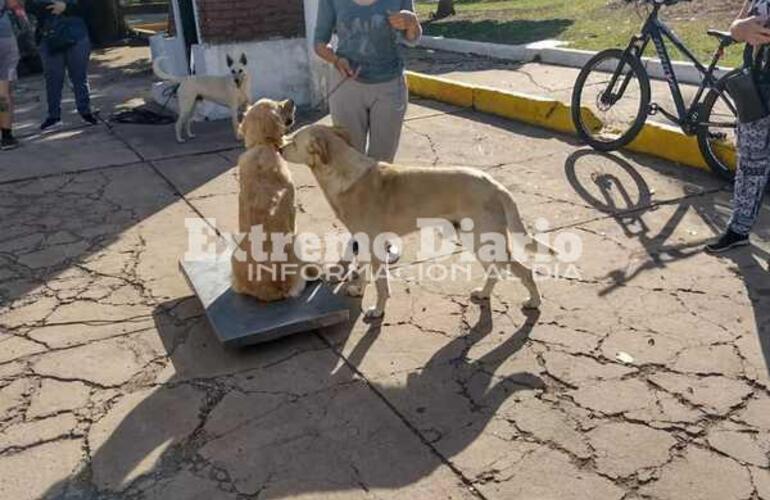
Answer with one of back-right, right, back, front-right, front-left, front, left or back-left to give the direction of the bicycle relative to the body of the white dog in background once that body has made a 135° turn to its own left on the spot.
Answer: back

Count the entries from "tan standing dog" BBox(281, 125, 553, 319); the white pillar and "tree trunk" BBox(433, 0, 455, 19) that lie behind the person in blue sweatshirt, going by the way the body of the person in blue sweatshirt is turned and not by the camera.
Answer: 2

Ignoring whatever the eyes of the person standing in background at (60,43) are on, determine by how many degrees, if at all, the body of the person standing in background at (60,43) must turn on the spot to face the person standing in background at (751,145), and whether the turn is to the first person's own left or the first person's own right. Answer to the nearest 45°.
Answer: approximately 45° to the first person's own left

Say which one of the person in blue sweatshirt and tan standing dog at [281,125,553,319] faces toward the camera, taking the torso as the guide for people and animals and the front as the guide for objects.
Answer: the person in blue sweatshirt

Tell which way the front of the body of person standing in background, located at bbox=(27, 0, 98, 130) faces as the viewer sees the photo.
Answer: toward the camera

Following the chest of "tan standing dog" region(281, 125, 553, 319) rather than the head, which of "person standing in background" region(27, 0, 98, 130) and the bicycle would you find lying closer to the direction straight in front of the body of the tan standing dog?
the person standing in background

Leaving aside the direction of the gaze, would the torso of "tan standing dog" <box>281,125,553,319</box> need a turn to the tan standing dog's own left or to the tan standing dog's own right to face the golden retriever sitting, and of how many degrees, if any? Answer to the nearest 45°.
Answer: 0° — it already faces it

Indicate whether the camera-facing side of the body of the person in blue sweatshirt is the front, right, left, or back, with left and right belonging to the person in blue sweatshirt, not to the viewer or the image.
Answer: front

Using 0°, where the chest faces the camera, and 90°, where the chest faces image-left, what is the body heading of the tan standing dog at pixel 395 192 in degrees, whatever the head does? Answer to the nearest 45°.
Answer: approximately 90°

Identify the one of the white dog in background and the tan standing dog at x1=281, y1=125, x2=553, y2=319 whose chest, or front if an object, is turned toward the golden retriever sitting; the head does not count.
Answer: the tan standing dog

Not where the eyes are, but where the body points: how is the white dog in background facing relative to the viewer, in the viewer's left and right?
facing to the right of the viewer

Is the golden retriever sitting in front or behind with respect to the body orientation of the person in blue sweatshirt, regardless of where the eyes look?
in front

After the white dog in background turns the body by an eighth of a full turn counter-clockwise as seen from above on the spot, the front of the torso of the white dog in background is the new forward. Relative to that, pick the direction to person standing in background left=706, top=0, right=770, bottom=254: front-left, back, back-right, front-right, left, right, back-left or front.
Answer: right

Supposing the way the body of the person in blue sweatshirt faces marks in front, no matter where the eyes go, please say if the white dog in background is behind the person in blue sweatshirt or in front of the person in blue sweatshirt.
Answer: behind
